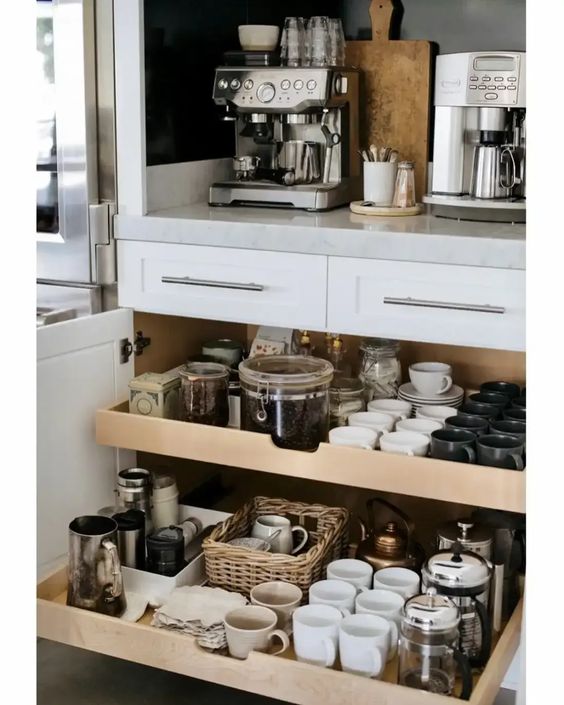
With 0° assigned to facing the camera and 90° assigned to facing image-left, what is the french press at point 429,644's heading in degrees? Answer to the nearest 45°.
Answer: approximately 135°

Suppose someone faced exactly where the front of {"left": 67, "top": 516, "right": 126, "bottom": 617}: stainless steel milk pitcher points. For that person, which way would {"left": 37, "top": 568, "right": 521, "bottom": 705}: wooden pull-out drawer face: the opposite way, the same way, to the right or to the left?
to the left

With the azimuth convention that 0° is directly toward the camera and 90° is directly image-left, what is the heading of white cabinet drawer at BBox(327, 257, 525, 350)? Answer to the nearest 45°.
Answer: approximately 45°

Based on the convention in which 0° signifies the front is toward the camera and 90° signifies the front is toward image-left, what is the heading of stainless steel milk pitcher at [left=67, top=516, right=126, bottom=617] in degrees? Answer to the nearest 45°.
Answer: approximately 135°

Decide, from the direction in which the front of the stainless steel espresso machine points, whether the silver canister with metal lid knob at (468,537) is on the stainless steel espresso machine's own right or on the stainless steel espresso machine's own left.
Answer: on the stainless steel espresso machine's own left

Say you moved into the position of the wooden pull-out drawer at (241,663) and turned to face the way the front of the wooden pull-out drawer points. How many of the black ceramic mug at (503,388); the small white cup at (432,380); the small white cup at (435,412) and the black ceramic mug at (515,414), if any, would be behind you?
4
